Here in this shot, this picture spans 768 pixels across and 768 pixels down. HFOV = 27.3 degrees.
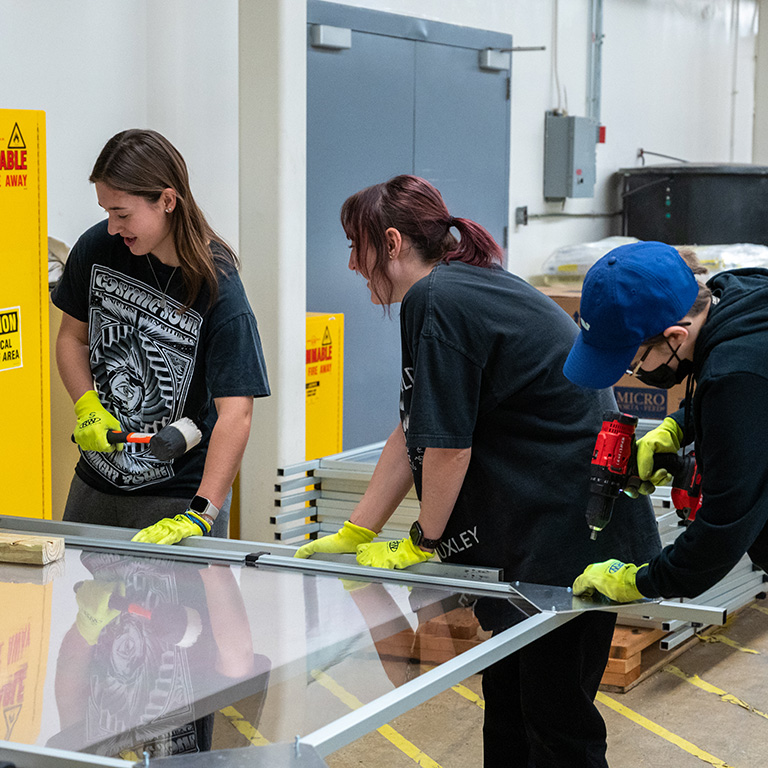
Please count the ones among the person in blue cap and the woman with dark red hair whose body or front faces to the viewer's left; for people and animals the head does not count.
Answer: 2

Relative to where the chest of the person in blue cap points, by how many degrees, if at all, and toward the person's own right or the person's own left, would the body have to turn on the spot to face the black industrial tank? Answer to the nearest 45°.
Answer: approximately 90° to the person's own right

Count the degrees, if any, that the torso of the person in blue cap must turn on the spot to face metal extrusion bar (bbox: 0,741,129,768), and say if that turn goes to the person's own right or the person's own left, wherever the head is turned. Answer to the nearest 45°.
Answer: approximately 45° to the person's own left

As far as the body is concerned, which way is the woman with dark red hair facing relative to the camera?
to the viewer's left

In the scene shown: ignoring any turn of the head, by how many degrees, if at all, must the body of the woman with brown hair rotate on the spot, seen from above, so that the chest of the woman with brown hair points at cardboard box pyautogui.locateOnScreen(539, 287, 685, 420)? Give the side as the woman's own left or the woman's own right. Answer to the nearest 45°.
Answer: approximately 180°

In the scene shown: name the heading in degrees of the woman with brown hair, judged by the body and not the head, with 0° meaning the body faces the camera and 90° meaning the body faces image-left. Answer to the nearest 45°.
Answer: approximately 45°

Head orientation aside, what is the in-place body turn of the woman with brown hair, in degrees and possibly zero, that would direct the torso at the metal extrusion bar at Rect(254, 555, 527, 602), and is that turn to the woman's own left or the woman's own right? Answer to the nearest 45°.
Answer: approximately 90° to the woman's own left

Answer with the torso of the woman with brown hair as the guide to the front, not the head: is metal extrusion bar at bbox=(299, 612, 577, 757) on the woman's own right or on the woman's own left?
on the woman's own left

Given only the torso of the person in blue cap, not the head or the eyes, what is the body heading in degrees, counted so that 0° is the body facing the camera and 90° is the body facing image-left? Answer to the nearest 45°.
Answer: approximately 90°

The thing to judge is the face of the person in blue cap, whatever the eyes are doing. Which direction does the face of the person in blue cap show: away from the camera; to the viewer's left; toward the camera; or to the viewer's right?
to the viewer's left

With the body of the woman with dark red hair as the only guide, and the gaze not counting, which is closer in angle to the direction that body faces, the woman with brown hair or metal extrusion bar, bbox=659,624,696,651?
the woman with brown hair

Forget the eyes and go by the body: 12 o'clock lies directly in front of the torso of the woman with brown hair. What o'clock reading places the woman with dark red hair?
The woman with dark red hair is roughly at 9 o'clock from the woman with brown hair.
